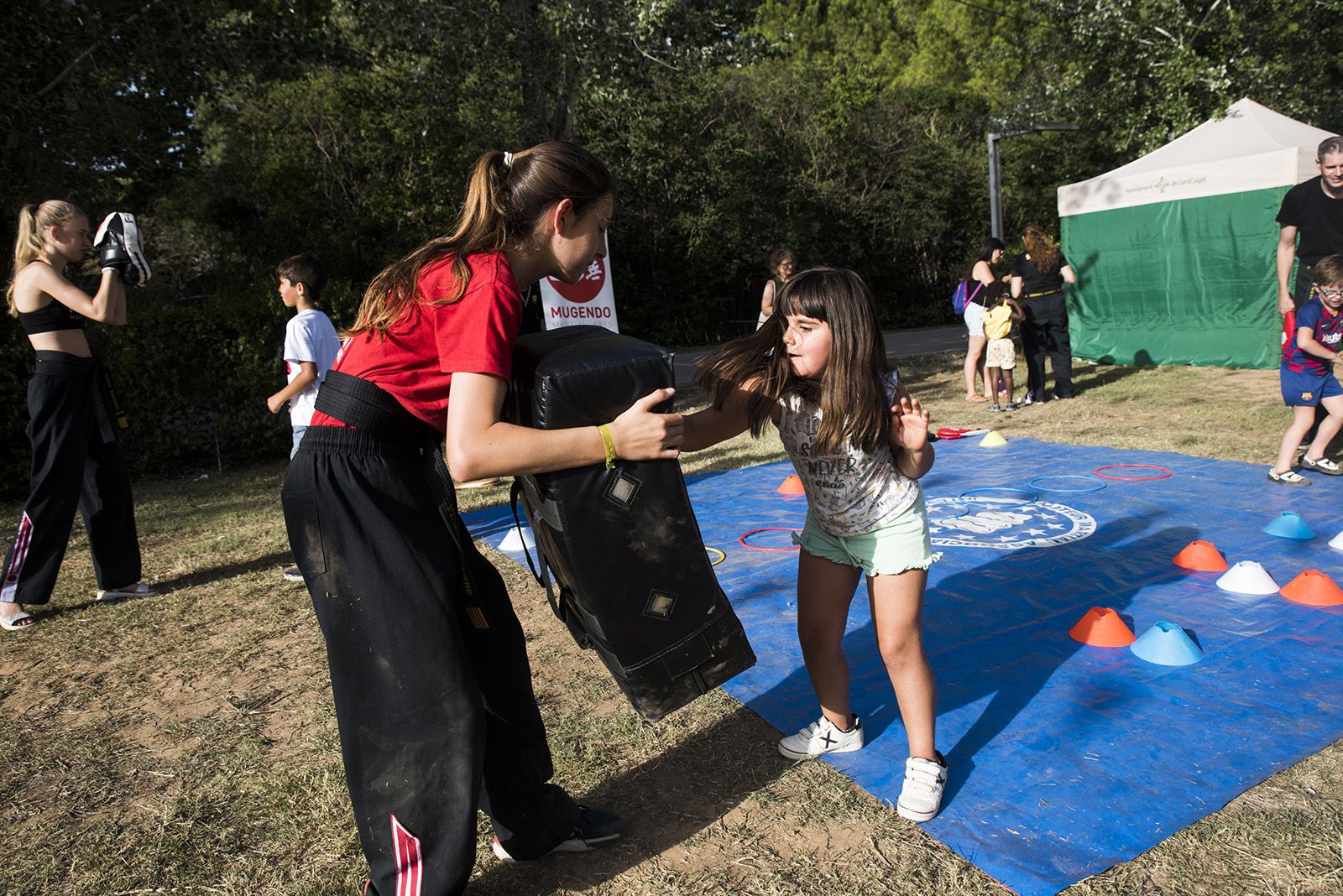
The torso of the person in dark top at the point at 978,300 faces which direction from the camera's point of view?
to the viewer's right

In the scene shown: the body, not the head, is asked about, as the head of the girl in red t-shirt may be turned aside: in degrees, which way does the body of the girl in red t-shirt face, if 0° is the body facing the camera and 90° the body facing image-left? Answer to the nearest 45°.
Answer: approximately 270°

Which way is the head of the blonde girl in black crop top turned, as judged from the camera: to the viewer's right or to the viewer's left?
to the viewer's right

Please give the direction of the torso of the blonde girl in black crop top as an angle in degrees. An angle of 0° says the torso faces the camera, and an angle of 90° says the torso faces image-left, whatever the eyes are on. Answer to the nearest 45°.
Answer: approximately 270°

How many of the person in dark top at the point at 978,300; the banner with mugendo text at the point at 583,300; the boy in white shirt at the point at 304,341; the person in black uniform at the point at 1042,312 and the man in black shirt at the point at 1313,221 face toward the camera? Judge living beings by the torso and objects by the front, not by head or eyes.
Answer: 2

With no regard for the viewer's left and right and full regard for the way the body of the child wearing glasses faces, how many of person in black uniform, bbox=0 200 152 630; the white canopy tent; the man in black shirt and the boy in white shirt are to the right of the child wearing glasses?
2

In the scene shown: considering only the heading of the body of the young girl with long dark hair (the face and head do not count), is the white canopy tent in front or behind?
behind

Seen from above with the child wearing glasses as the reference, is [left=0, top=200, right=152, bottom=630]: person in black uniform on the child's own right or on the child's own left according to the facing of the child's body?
on the child's own right

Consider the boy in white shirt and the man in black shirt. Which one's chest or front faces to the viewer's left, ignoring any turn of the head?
the boy in white shirt

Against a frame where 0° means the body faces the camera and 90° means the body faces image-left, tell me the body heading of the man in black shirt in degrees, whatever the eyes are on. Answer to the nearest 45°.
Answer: approximately 0°

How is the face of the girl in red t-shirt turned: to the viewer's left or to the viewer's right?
to the viewer's right
